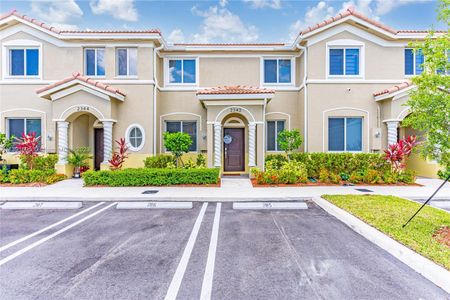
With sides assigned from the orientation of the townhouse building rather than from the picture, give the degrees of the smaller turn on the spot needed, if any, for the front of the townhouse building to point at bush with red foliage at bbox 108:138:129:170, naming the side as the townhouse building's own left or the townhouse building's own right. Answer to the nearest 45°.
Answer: approximately 90° to the townhouse building's own right

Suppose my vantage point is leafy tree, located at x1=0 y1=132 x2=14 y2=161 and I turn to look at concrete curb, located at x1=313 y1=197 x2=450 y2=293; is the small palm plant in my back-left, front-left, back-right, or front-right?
front-left

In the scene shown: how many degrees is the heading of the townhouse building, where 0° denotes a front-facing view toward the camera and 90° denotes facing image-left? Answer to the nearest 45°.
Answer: approximately 0°

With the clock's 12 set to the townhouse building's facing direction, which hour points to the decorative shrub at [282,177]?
The decorative shrub is roughly at 10 o'clock from the townhouse building.

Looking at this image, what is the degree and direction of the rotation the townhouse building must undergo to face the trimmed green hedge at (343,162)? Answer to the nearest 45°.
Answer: approximately 90° to its left

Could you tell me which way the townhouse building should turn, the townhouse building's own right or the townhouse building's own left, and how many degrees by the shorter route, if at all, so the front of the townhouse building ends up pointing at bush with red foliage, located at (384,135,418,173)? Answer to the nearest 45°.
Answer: approximately 90° to the townhouse building's own left
